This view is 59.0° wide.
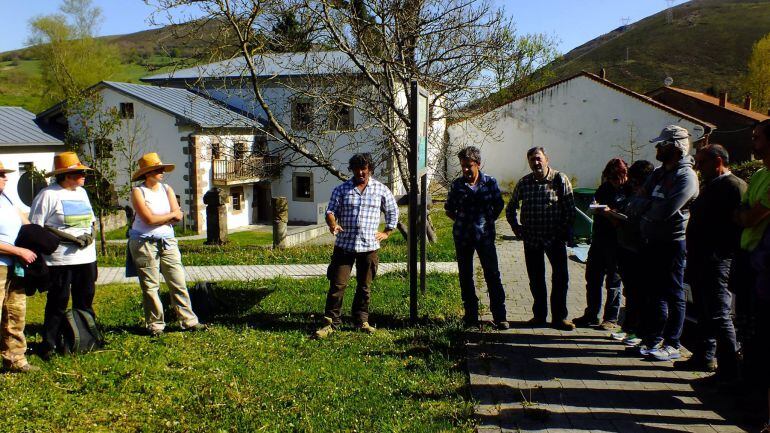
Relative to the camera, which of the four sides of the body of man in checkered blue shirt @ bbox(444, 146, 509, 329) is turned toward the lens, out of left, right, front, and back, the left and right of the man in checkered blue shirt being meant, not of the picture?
front

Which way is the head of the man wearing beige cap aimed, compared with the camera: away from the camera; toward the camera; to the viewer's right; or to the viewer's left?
to the viewer's left

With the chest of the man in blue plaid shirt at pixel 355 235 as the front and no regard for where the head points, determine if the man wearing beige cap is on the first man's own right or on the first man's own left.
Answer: on the first man's own left

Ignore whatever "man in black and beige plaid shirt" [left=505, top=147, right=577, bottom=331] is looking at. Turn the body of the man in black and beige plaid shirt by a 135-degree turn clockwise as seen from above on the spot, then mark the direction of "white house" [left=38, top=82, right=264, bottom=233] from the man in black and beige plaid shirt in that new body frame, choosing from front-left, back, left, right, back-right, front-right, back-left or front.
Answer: front

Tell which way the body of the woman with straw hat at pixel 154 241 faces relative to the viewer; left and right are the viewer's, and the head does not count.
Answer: facing the viewer and to the right of the viewer

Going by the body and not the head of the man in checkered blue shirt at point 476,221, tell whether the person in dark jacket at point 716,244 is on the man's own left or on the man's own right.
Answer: on the man's own left

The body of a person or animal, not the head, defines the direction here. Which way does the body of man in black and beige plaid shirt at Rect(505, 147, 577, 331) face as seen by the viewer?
toward the camera

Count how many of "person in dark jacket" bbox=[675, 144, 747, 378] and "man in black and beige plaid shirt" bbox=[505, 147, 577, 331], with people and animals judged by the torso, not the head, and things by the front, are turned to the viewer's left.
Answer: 1

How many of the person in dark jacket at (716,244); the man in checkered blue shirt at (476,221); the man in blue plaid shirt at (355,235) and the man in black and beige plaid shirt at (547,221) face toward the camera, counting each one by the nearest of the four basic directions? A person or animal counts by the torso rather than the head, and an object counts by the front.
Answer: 3

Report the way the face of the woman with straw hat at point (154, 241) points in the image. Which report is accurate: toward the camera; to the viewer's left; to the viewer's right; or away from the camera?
to the viewer's right

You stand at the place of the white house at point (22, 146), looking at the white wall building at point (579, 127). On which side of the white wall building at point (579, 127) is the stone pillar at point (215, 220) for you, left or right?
right

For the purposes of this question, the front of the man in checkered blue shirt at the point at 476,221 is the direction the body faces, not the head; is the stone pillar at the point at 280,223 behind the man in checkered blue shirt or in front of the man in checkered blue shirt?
behind

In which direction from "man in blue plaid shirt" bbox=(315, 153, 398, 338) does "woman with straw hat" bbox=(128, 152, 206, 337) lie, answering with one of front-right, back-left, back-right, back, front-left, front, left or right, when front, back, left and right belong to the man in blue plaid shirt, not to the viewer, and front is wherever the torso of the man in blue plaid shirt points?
right

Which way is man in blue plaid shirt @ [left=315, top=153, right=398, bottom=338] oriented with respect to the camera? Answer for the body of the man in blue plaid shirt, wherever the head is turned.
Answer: toward the camera

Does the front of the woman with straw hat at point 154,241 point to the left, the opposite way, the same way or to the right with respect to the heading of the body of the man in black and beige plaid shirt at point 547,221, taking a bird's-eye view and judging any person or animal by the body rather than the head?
to the left
